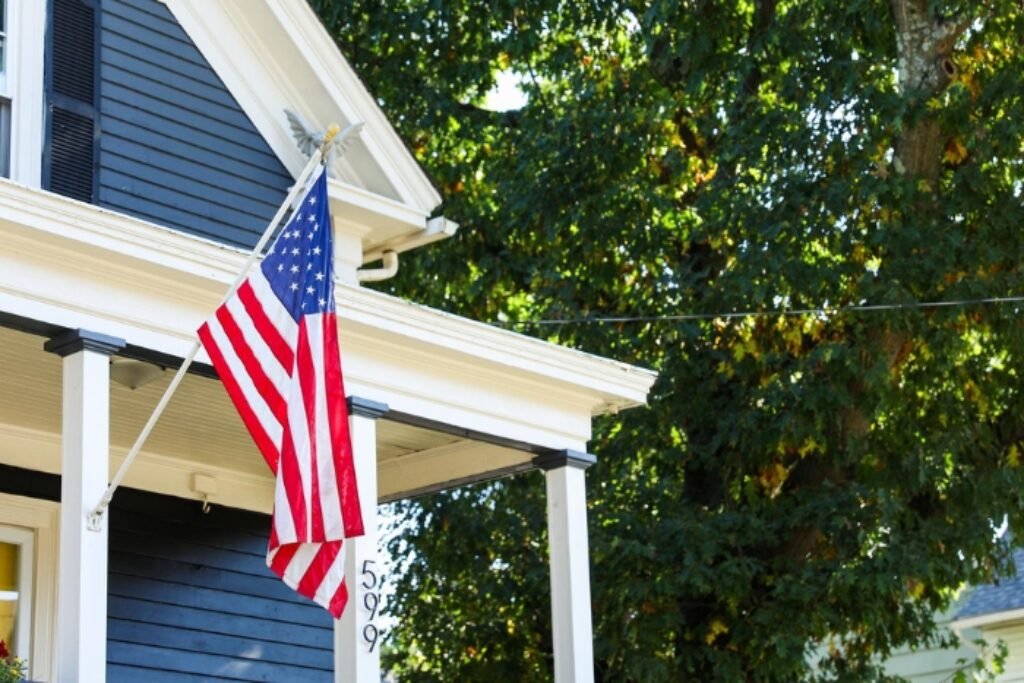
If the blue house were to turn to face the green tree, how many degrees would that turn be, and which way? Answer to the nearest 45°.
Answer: approximately 90° to its left

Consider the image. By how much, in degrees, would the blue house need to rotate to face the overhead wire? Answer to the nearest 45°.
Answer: approximately 90° to its left

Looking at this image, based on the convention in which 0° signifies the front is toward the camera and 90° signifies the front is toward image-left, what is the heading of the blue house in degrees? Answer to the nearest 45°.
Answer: approximately 315°
